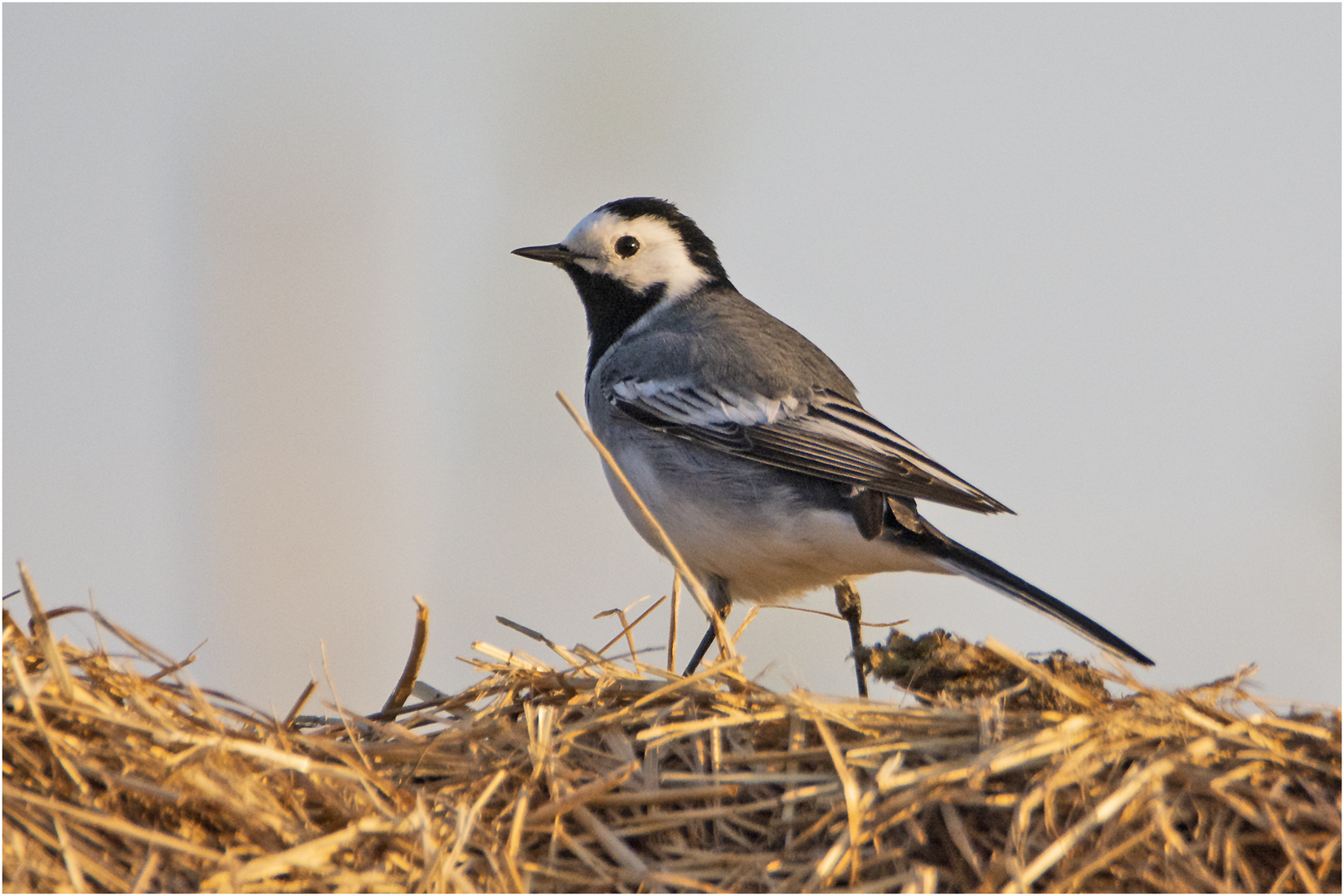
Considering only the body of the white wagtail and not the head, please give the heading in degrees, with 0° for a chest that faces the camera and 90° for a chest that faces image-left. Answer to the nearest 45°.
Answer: approximately 90°
